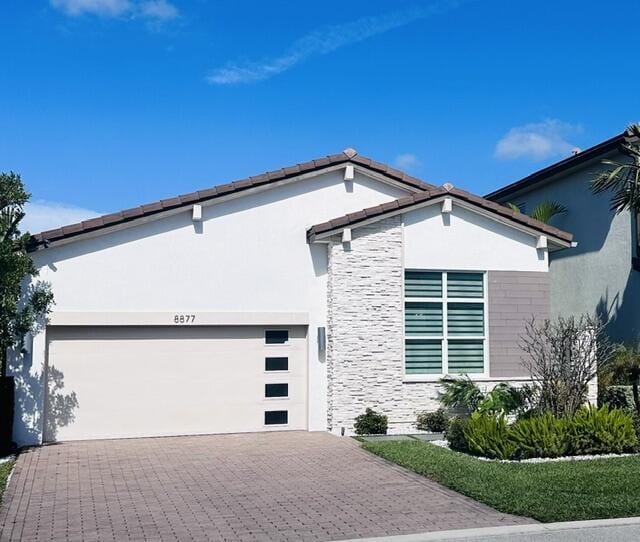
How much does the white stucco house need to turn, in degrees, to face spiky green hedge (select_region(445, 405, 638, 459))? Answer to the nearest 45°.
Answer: approximately 45° to its left

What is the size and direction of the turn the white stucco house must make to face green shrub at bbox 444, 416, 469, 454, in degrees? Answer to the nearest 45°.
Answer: approximately 45° to its left

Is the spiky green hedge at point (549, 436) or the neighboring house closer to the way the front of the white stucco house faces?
the spiky green hedge

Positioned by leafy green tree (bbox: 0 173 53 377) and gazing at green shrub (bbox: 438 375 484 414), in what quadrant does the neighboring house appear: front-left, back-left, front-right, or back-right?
front-left

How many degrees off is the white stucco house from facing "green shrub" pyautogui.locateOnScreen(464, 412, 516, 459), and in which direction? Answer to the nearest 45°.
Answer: approximately 45° to its left

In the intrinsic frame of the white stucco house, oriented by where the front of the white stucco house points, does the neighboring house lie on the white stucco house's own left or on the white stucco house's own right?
on the white stucco house's own left

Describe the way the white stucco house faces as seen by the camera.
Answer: facing the viewer

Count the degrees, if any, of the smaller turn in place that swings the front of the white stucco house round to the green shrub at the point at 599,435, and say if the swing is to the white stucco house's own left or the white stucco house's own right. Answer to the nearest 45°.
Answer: approximately 45° to the white stucco house's own left

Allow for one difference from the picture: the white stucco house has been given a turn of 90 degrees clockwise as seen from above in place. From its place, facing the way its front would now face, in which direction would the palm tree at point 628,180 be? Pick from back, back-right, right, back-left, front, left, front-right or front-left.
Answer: back
